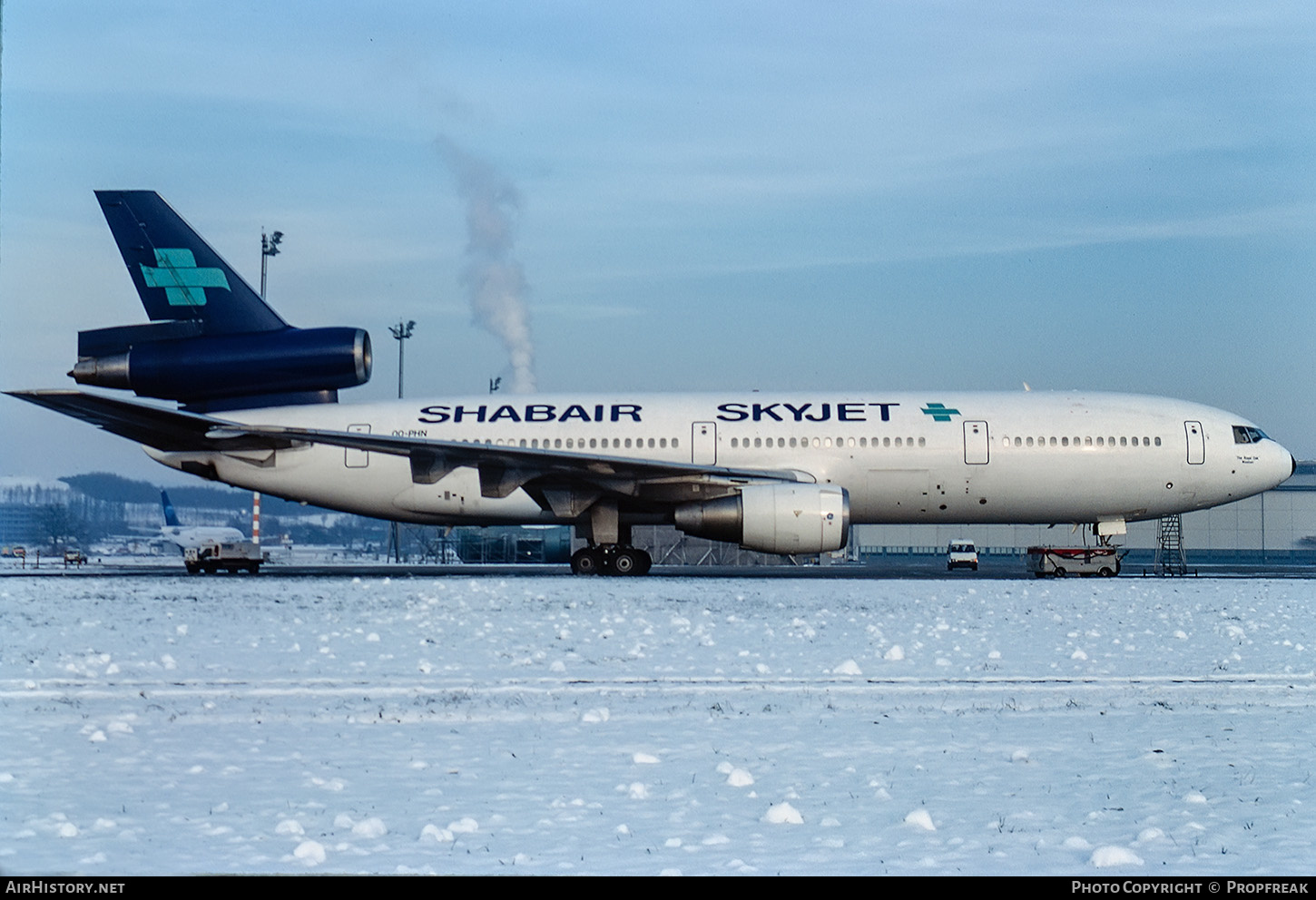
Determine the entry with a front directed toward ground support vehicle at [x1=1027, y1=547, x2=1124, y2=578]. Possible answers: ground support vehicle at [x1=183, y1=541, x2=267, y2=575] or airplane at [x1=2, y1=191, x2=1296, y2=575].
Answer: the airplane

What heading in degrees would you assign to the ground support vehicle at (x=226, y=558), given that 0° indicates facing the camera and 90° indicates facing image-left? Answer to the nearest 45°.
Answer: approximately 90°

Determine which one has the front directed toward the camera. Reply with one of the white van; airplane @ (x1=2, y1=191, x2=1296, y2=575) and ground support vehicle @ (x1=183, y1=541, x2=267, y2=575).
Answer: the white van

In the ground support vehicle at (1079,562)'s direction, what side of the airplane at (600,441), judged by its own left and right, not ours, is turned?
front

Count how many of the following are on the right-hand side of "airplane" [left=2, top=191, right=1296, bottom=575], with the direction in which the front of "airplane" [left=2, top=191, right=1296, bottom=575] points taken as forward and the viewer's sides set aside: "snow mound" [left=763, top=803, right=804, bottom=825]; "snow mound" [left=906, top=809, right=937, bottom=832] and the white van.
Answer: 2

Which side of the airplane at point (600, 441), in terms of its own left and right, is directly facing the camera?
right

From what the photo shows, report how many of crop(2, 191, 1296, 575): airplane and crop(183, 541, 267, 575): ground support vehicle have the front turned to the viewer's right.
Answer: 1

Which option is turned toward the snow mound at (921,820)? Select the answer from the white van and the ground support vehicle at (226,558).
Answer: the white van

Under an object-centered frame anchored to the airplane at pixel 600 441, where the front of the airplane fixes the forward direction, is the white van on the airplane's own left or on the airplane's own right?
on the airplane's own left

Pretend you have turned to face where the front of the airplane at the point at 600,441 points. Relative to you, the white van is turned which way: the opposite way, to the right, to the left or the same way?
to the right

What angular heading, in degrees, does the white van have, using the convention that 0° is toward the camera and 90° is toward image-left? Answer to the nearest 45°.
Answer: approximately 0°

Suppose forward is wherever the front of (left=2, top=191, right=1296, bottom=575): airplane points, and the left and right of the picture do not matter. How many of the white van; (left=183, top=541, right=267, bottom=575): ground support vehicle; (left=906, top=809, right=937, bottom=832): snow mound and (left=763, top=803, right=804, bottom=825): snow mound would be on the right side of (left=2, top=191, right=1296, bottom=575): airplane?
2

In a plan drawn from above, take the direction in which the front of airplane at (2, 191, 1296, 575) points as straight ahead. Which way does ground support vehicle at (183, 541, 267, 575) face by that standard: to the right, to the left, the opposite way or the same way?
the opposite way

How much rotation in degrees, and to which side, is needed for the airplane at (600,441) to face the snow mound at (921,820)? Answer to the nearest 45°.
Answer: approximately 90° to its right

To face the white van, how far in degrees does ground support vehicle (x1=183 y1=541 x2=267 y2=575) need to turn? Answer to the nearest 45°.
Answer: approximately 180°
